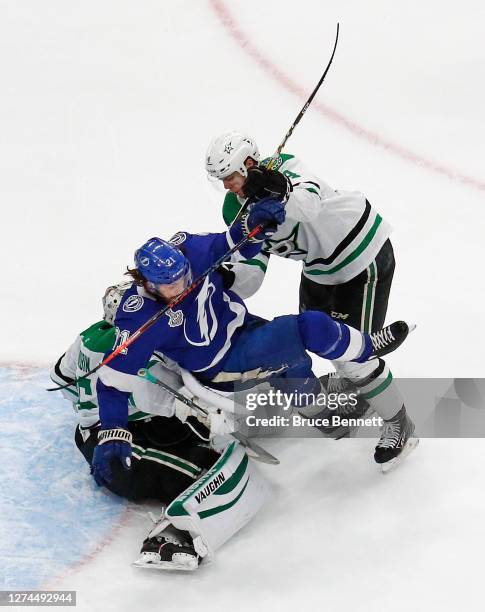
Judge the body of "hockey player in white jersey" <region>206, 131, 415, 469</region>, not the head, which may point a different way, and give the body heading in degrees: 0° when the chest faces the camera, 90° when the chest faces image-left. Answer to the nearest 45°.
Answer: approximately 45°

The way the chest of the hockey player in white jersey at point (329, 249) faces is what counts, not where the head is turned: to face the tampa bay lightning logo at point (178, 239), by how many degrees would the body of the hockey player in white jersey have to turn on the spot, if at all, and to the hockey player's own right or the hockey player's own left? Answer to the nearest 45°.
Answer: approximately 45° to the hockey player's own right

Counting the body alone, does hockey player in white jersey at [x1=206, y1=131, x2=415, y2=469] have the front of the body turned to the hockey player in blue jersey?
yes
